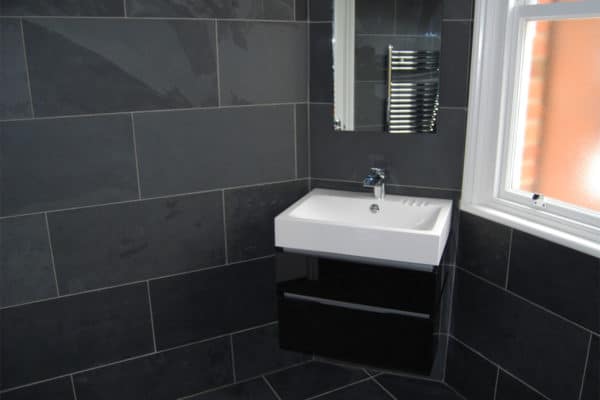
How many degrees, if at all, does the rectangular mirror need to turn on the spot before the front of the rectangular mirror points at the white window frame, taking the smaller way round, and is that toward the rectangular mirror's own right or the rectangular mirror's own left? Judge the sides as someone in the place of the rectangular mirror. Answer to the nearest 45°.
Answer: approximately 90° to the rectangular mirror's own left

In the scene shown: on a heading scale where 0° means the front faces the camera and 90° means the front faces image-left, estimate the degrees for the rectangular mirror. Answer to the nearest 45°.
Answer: approximately 0°

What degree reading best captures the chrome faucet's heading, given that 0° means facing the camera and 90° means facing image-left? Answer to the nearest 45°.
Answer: approximately 45°

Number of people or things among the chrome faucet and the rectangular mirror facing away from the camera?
0
